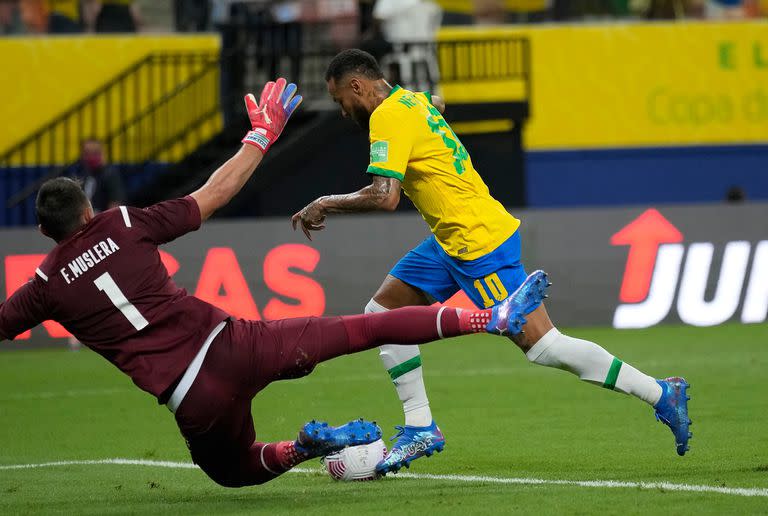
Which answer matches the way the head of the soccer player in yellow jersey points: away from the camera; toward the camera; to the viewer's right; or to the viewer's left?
to the viewer's left

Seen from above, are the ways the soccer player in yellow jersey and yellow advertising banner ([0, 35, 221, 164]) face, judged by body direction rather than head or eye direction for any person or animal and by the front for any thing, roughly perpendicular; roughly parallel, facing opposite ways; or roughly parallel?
roughly perpendicular

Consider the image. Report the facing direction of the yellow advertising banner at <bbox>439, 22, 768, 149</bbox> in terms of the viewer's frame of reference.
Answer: facing the viewer

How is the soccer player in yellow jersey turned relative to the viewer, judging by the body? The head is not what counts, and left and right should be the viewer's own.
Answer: facing to the left of the viewer

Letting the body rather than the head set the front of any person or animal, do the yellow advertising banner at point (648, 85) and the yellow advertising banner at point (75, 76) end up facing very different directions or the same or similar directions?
same or similar directions

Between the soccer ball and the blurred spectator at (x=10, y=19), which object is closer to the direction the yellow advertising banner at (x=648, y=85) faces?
the soccer ball

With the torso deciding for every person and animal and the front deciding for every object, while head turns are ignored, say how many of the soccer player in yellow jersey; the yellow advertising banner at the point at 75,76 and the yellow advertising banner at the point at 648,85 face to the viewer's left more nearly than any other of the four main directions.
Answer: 1

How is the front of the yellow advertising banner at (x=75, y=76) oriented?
toward the camera
